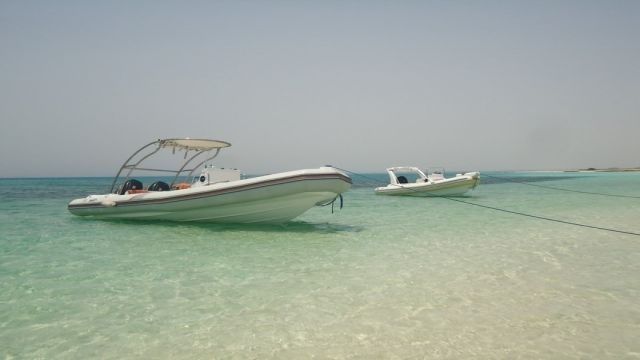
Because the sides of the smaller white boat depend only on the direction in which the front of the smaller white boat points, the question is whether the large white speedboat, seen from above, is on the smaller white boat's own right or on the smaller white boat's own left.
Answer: on the smaller white boat's own right

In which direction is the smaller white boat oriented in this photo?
to the viewer's right
